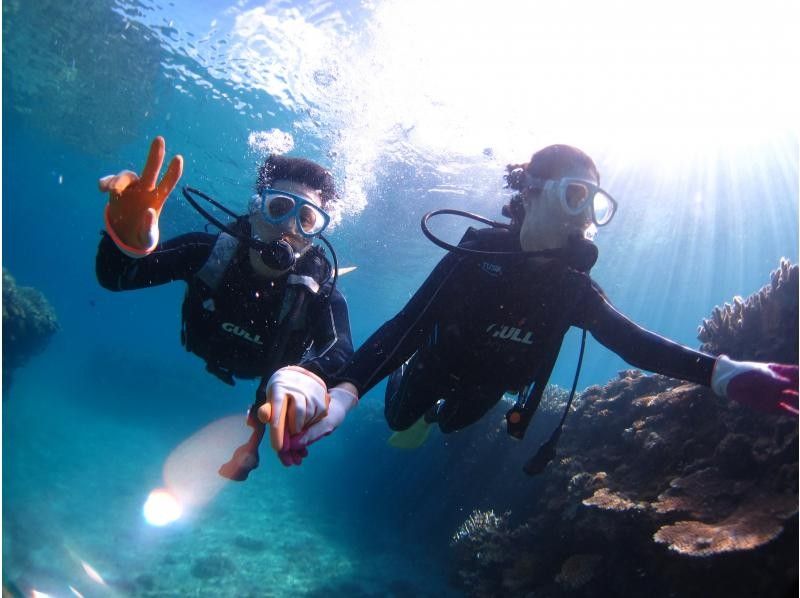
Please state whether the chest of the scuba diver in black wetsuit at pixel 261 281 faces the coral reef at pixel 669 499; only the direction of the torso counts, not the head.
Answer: no

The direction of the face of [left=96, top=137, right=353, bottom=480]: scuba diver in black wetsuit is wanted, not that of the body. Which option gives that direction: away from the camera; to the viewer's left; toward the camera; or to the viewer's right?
toward the camera

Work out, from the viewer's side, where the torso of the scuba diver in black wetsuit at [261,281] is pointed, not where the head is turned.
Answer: toward the camera

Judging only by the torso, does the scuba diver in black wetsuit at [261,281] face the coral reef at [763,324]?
no

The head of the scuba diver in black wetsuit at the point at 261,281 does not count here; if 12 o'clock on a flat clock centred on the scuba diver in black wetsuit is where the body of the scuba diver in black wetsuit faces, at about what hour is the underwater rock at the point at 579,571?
The underwater rock is roughly at 9 o'clock from the scuba diver in black wetsuit.

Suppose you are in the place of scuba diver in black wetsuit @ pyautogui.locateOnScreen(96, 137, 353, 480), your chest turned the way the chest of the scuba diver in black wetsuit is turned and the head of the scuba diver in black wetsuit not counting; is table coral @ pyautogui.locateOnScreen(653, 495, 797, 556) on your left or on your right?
on your left

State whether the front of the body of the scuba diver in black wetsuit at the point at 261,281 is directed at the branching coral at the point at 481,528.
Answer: no
